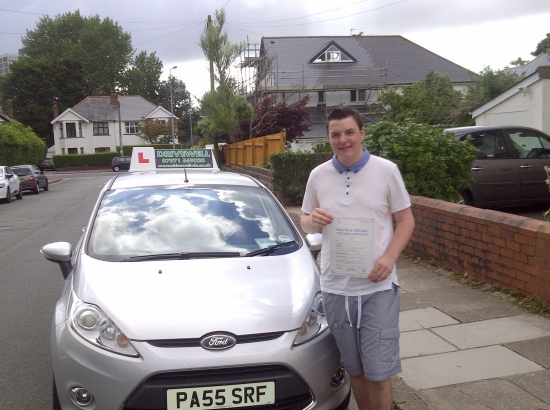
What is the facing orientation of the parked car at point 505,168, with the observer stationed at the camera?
facing to the right of the viewer

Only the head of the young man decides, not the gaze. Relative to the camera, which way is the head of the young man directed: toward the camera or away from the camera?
toward the camera

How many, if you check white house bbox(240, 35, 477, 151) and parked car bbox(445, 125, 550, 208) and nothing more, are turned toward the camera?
1

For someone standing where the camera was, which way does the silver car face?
facing the viewer

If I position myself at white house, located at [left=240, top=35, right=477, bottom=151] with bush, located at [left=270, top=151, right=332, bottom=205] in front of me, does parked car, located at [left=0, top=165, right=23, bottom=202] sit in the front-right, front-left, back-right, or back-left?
front-right

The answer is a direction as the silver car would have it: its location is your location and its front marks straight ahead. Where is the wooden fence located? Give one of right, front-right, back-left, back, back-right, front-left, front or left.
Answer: back

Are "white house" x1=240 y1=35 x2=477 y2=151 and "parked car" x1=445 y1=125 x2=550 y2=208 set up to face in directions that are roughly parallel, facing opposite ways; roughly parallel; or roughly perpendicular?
roughly perpendicular

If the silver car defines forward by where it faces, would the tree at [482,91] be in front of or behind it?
behind

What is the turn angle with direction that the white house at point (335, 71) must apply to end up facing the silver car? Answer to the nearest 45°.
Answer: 0° — it already faces it

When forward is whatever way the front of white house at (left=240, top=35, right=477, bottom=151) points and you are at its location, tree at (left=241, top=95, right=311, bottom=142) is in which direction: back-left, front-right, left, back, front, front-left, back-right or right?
front

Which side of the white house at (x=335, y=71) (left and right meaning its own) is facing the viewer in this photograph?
front

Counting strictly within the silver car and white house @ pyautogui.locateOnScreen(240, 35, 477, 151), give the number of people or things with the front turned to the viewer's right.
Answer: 0

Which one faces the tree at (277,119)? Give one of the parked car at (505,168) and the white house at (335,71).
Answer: the white house

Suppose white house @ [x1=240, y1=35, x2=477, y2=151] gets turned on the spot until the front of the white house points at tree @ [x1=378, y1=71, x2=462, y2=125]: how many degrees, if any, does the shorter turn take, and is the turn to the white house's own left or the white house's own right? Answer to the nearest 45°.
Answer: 0° — it already faces it

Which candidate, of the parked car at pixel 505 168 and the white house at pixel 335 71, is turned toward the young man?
the white house
